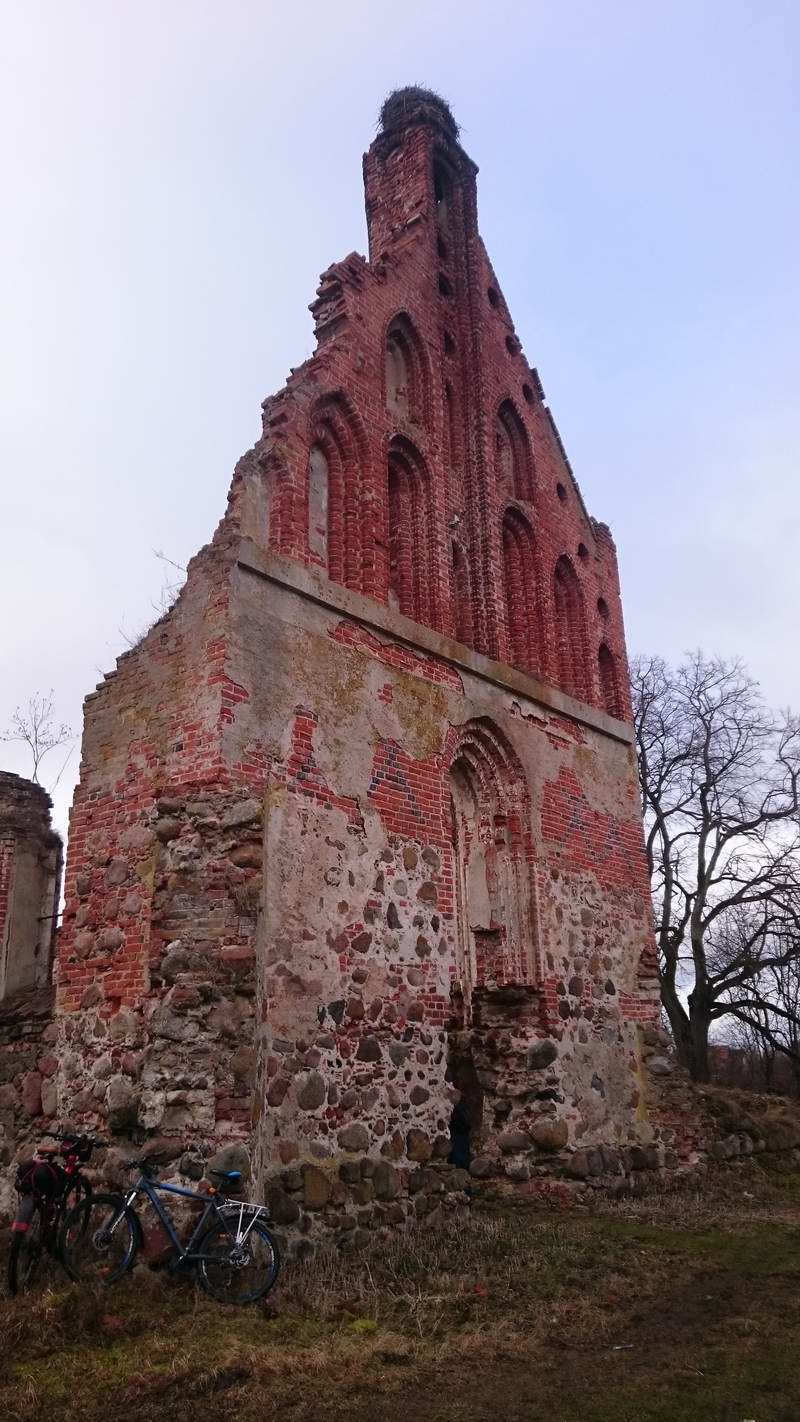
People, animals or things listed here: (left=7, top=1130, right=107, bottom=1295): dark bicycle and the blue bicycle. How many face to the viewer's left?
1

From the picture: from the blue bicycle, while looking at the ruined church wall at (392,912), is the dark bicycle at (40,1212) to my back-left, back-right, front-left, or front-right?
back-left

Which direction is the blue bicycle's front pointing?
to the viewer's left

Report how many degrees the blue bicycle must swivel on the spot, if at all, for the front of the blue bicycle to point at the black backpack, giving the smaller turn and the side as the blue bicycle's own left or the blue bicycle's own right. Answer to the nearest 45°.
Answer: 0° — it already faces it

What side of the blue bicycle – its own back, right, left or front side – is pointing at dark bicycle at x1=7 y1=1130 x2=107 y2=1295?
front

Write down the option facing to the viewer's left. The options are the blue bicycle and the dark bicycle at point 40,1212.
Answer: the blue bicycle
